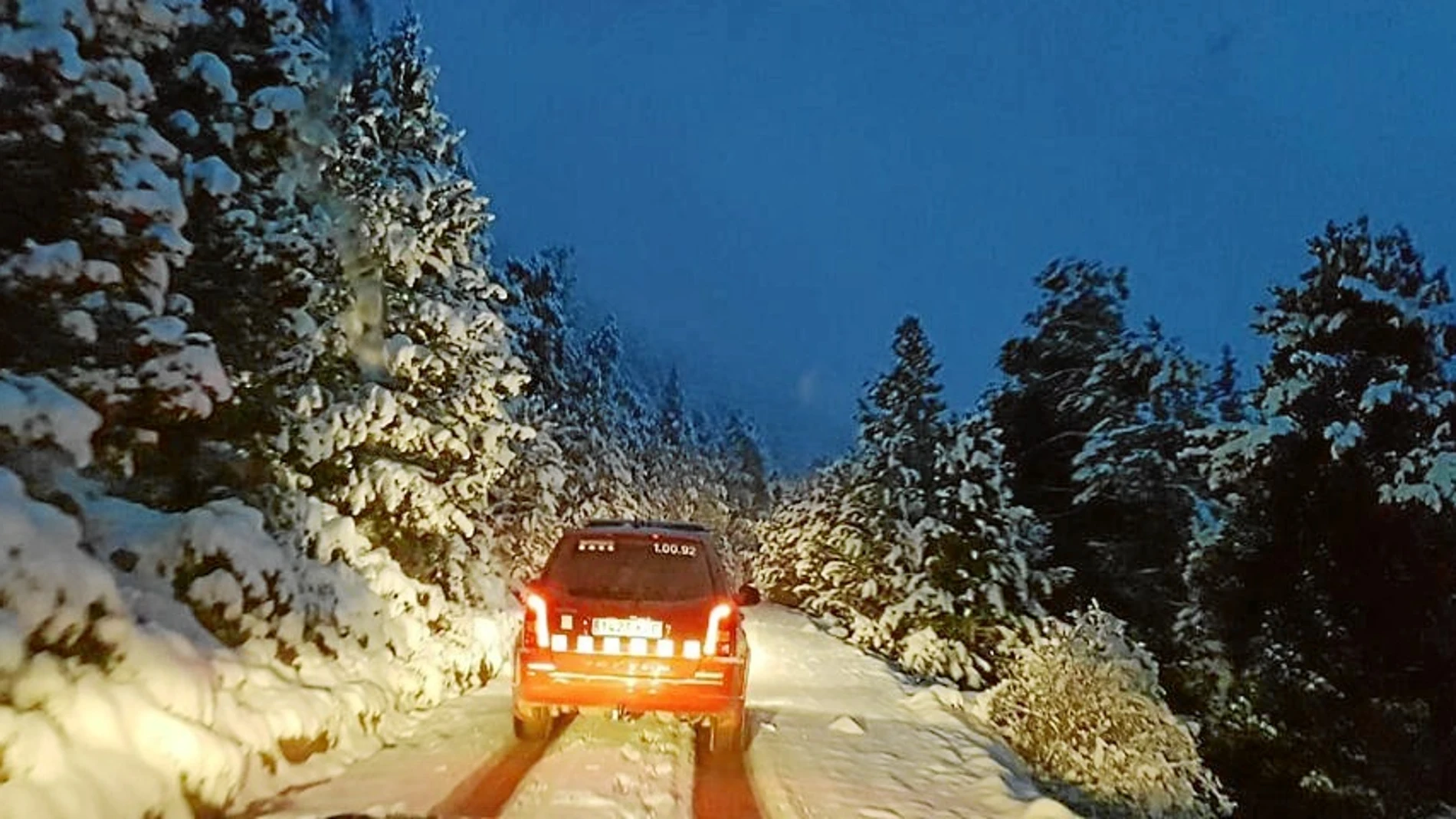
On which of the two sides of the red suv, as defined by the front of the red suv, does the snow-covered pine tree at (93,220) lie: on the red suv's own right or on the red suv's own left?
on the red suv's own left

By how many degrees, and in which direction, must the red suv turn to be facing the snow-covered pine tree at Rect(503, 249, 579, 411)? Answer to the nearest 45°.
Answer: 0° — it already faces it

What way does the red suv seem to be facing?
away from the camera

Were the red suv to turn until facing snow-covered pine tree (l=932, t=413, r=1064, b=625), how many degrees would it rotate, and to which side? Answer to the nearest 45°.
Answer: approximately 45° to its right

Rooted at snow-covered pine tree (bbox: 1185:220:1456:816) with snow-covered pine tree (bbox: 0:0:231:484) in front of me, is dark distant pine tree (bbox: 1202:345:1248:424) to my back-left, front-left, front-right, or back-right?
back-right

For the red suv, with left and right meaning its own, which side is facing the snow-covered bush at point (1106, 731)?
right

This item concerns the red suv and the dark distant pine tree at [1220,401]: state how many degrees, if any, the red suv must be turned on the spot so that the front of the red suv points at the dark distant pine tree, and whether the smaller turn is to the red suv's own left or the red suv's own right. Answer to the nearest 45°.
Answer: approximately 45° to the red suv's own right

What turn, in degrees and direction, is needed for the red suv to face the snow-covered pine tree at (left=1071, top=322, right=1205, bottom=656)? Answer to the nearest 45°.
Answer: approximately 45° to its right
